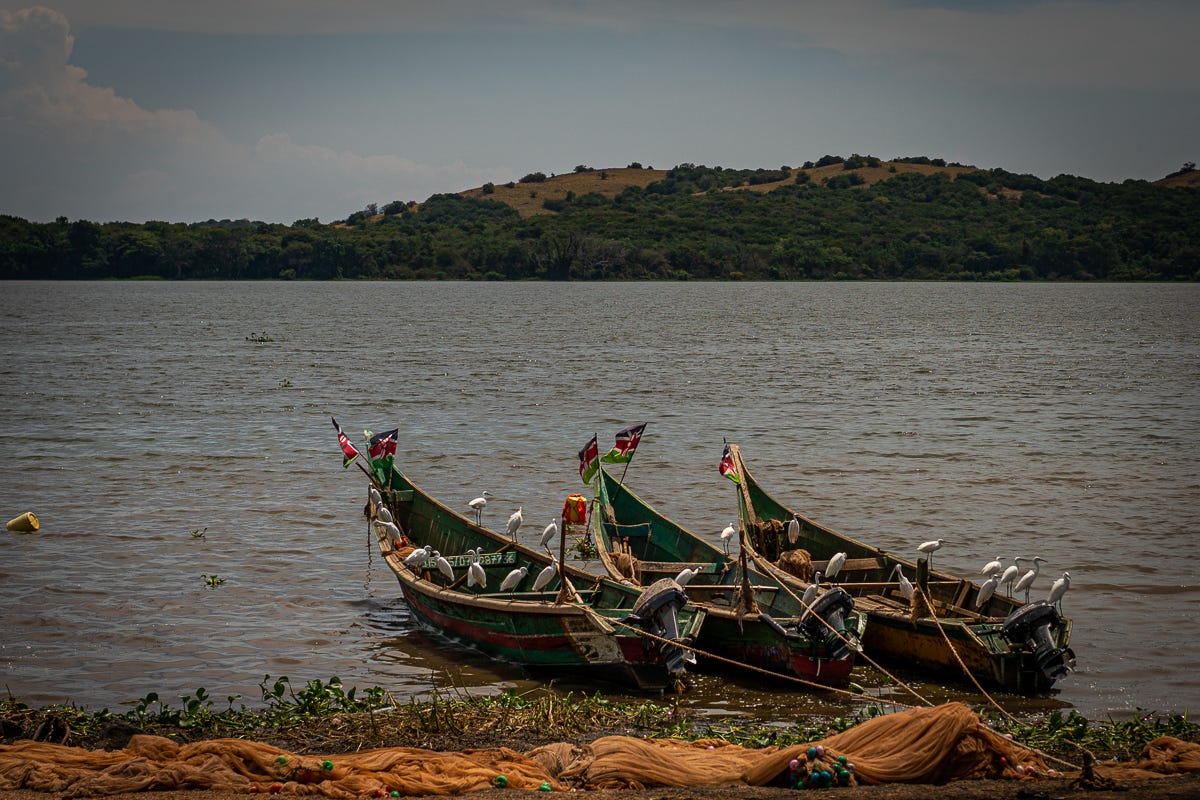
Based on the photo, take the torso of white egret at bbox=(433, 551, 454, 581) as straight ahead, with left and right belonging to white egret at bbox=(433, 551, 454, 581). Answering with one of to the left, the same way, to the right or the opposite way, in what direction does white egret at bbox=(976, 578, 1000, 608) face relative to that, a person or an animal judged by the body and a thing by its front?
the opposite way

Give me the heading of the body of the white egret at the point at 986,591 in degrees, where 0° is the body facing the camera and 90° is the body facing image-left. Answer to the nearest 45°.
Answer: approximately 270°

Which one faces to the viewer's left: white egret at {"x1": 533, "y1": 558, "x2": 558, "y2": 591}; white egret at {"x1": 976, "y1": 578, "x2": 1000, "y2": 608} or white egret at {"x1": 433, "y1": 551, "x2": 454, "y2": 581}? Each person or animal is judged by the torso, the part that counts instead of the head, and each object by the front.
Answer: white egret at {"x1": 433, "y1": 551, "x2": 454, "y2": 581}

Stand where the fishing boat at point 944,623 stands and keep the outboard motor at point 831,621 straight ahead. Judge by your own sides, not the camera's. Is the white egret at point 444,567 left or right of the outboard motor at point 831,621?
right

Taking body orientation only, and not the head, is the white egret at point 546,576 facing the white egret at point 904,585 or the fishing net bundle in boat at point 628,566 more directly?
the white egret

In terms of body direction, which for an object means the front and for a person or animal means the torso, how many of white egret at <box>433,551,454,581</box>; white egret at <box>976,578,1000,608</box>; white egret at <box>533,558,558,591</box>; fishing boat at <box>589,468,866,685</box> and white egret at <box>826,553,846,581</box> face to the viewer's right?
3

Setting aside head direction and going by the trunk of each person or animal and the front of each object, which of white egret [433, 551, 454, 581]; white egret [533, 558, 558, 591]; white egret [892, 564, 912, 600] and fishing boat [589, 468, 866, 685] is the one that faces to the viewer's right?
white egret [533, 558, 558, 591]

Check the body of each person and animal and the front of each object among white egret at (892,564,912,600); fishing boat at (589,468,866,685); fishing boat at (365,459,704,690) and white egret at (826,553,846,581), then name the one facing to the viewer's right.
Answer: white egret at (826,553,846,581)

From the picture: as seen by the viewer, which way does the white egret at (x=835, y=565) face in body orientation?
to the viewer's right

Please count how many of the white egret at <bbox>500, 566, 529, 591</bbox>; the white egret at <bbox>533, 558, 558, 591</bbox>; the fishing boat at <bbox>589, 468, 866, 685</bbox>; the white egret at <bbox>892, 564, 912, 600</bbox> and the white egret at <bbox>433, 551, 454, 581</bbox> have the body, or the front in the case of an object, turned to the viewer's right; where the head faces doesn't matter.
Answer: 2
